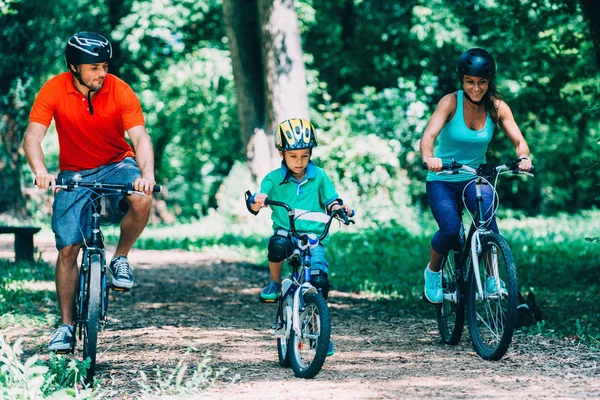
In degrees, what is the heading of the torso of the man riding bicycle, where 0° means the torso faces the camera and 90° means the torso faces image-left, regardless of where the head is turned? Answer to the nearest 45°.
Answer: approximately 0°

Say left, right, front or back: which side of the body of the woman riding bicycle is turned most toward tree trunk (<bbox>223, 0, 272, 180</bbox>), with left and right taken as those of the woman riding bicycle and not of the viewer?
back

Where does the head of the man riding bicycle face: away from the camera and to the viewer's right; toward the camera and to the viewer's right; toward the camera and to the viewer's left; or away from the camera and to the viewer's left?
toward the camera and to the viewer's right

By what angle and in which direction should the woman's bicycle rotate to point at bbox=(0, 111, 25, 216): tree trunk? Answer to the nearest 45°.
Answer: approximately 180°

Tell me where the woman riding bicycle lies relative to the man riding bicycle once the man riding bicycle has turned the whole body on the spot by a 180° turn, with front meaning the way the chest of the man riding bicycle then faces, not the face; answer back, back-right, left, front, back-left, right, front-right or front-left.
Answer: right

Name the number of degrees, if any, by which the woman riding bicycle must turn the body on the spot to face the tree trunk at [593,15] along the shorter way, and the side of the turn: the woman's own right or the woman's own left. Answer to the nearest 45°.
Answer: approximately 135° to the woman's own left

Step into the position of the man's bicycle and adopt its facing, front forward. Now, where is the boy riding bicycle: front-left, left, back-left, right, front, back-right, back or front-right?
left

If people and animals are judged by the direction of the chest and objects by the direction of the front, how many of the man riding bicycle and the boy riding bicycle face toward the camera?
2

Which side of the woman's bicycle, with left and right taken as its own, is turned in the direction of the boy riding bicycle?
right

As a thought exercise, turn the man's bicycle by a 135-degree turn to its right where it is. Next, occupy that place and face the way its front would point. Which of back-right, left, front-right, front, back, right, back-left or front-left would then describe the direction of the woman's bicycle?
back-right

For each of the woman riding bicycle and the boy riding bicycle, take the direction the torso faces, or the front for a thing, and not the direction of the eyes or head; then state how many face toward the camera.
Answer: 2

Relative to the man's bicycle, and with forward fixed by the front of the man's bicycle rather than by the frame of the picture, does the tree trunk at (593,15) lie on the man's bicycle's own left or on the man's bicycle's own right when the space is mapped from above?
on the man's bicycle's own left
